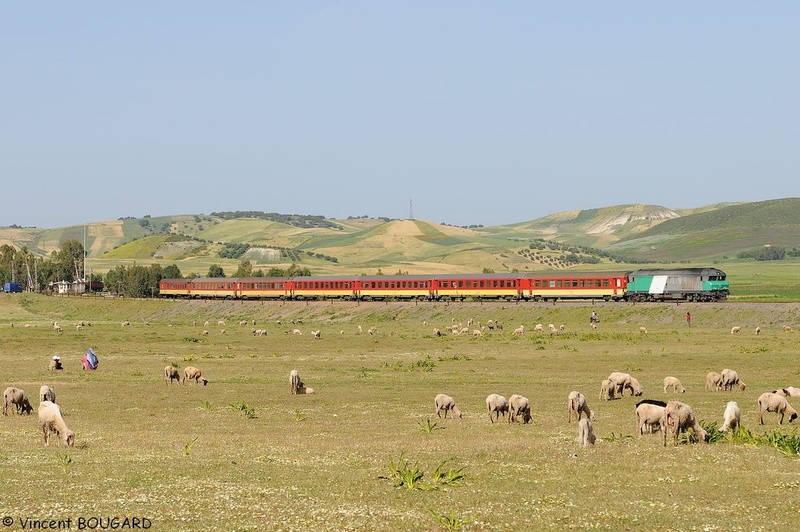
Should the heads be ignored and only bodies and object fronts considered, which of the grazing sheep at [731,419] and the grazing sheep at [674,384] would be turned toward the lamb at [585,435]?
the grazing sheep at [731,419]

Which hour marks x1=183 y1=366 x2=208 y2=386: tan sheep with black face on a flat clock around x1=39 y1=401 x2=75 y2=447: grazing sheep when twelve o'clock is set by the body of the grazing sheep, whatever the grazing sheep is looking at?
The tan sheep with black face is roughly at 8 o'clock from the grazing sheep.

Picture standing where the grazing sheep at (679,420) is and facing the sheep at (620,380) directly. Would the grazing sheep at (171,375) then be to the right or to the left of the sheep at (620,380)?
left

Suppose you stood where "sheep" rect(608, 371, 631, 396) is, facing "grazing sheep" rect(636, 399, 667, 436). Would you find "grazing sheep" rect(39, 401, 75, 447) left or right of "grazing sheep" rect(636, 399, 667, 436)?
right

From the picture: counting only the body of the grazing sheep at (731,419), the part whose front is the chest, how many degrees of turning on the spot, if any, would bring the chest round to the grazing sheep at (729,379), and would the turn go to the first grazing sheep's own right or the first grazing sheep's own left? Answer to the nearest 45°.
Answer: approximately 135° to the first grazing sheep's own right

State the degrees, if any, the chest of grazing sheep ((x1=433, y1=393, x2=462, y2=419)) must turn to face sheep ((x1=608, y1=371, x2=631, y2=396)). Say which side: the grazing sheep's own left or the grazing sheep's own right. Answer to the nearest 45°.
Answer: approximately 45° to the grazing sheep's own left

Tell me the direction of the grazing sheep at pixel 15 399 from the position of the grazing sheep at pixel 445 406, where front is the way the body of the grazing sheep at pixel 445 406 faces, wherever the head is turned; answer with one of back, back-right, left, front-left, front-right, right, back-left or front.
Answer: back

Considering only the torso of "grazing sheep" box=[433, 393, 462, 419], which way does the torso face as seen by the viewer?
to the viewer's right

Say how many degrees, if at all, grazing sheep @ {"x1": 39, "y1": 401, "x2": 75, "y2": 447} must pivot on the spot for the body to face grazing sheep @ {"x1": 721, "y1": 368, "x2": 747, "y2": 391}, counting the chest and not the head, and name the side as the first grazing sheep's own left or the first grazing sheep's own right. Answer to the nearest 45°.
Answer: approximately 45° to the first grazing sheep's own left
